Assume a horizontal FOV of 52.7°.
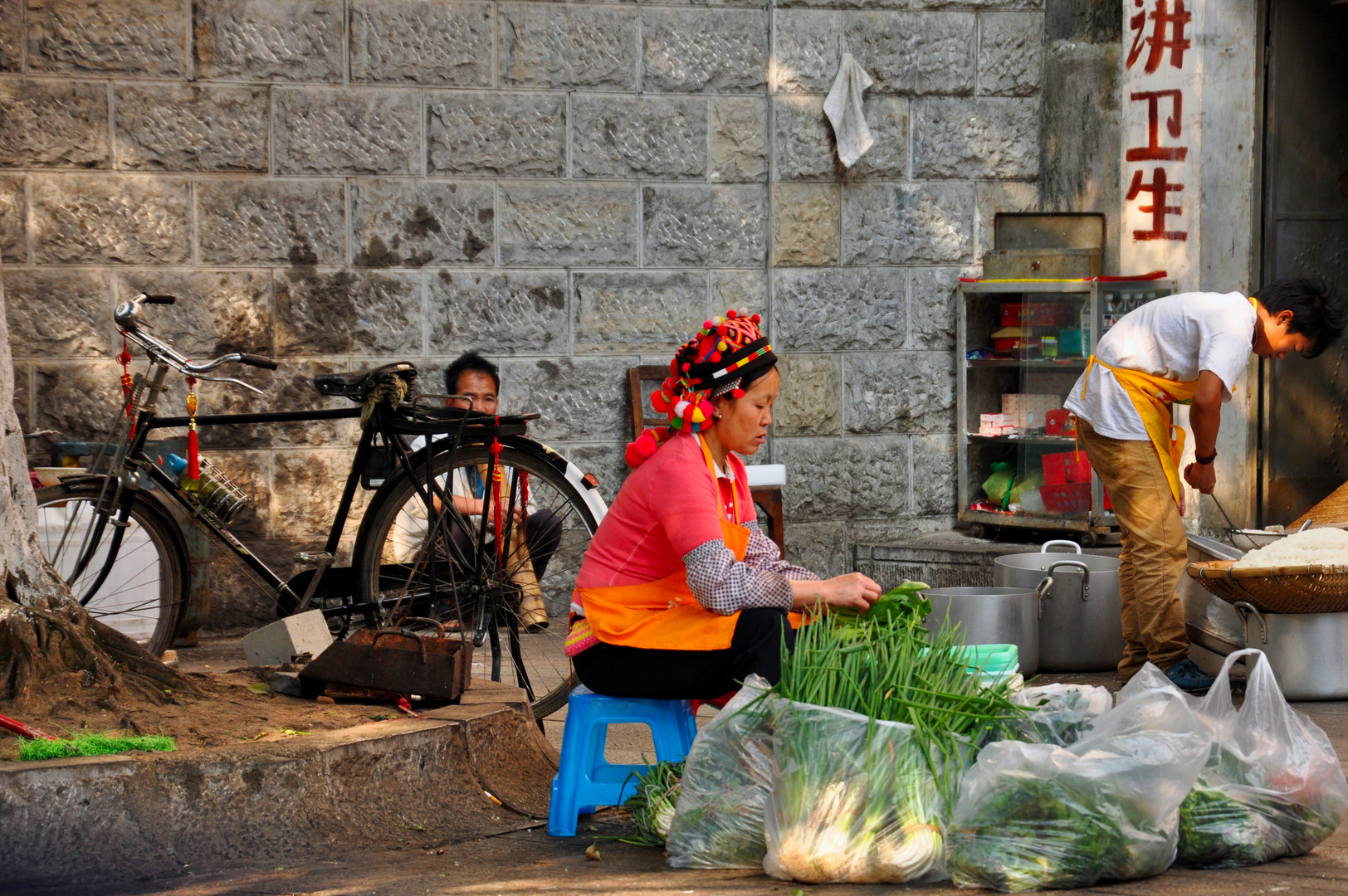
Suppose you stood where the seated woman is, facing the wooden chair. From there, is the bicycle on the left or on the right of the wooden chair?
left

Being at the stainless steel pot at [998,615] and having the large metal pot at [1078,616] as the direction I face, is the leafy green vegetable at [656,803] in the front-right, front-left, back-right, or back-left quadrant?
back-right

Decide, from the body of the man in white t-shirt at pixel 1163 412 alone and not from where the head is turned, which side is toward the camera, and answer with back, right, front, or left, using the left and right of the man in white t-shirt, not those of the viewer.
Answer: right

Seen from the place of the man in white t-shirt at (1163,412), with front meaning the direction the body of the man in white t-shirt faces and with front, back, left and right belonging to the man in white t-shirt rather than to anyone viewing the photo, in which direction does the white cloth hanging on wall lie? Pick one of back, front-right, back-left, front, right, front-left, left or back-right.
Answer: back-left

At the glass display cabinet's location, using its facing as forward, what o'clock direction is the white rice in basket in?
The white rice in basket is roughly at 11 o'clock from the glass display cabinet.

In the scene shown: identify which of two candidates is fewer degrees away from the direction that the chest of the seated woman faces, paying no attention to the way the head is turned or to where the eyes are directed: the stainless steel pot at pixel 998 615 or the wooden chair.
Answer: the stainless steel pot

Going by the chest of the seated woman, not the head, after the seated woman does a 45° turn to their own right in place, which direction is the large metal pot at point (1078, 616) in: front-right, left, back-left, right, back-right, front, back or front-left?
left

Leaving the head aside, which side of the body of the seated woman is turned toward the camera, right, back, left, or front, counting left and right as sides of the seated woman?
right

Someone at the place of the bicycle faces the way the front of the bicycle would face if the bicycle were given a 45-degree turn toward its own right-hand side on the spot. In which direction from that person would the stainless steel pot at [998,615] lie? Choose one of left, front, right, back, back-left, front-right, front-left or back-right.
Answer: right

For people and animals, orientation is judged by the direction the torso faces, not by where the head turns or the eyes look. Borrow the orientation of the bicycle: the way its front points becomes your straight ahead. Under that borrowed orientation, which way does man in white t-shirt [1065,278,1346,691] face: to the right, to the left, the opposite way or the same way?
the opposite way

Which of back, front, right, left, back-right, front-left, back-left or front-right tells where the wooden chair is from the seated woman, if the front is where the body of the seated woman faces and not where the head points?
left

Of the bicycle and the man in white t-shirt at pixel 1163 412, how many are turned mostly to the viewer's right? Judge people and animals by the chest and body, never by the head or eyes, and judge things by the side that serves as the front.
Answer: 1

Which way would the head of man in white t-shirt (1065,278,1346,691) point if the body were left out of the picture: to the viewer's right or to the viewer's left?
to the viewer's right

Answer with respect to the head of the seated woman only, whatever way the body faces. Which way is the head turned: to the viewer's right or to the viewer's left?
to the viewer's right

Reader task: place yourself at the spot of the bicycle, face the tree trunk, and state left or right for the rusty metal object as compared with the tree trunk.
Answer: left

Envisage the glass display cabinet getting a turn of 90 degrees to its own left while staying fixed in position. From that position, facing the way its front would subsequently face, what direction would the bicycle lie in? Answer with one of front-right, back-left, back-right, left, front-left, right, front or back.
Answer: back-right

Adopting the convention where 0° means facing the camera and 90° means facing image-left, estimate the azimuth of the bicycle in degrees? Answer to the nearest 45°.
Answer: approximately 135°

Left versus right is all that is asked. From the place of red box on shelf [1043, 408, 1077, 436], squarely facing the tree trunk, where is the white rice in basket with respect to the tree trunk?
left

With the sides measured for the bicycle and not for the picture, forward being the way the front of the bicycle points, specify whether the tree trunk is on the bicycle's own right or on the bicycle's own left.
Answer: on the bicycle's own left
